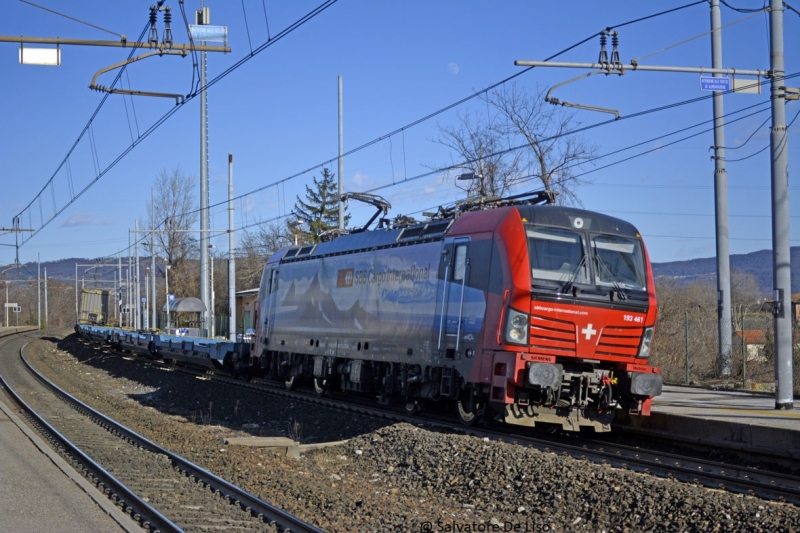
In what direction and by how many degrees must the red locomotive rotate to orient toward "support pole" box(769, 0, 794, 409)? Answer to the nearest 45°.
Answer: approximately 90° to its left

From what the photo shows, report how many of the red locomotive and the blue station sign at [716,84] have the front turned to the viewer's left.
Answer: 0

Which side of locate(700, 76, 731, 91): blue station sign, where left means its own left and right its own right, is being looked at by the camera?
front

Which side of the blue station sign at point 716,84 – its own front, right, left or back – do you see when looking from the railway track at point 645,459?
front

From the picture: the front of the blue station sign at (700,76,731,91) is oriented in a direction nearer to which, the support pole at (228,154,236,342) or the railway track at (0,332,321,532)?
the railway track

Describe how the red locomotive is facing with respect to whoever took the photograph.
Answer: facing the viewer and to the right of the viewer
